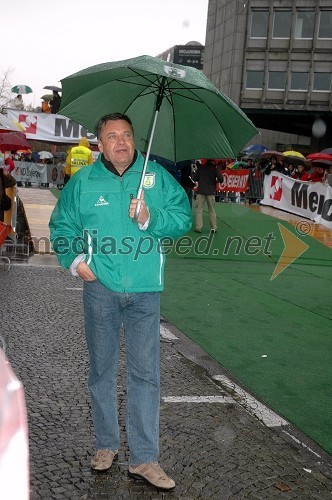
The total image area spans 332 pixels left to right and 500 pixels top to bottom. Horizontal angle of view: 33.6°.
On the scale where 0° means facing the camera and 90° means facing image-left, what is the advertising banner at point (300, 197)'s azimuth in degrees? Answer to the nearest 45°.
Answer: approximately 45°

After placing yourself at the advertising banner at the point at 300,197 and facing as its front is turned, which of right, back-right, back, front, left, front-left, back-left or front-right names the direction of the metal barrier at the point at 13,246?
front

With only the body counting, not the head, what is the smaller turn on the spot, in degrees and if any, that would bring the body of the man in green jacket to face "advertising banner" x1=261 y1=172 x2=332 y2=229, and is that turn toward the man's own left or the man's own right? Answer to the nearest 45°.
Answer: approximately 180°

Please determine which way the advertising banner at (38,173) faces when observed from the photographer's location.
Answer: facing the viewer

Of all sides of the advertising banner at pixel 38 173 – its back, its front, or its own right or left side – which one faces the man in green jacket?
front

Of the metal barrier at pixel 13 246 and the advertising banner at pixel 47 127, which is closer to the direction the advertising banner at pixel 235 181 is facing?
the metal barrier

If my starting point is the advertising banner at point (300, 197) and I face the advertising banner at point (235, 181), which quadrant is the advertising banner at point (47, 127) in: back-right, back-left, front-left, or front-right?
front-left

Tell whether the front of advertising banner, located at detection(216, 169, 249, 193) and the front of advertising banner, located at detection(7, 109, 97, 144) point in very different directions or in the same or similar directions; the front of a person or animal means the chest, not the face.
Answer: same or similar directions

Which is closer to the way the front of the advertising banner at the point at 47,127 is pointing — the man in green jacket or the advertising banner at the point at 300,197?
the man in green jacket

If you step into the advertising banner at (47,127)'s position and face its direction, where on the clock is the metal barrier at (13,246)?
The metal barrier is roughly at 12 o'clock from the advertising banner.

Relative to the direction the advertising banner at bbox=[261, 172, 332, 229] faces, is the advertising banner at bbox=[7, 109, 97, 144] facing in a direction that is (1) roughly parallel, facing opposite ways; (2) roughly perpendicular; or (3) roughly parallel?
roughly perpendicular

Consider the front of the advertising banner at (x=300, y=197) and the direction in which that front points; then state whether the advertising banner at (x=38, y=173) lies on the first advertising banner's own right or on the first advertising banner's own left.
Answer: on the first advertising banner's own right

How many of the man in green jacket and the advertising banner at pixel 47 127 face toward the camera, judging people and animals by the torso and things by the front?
2

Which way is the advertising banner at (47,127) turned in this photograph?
toward the camera

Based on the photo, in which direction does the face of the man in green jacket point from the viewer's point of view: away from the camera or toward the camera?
toward the camera

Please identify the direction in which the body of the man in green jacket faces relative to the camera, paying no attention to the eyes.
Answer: toward the camera

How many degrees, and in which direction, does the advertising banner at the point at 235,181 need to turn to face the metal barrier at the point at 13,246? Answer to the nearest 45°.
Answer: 0° — it already faces it
